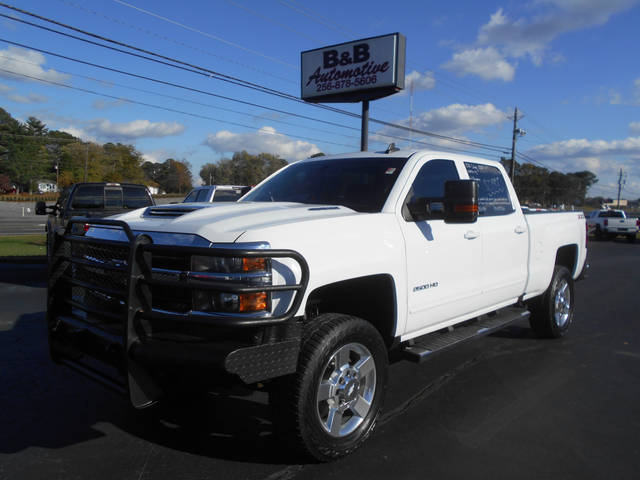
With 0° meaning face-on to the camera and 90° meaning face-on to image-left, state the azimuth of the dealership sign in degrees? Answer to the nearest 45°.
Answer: approximately 45°

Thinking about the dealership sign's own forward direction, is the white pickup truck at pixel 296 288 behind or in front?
in front

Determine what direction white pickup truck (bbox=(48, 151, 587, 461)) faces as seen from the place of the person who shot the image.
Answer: facing the viewer and to the left of the viewer

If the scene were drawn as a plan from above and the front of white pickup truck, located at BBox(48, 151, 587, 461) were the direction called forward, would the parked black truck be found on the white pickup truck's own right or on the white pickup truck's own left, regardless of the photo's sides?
on the white pickup truck's own right

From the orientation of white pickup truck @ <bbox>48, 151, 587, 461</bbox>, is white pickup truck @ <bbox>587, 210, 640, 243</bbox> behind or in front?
behind

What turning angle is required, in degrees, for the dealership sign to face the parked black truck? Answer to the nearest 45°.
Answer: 0° — it already faces it

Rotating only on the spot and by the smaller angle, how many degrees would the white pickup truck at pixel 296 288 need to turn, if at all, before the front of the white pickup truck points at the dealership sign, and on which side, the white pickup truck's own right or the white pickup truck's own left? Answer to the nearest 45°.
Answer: approximately 135° to the white pickup truck's own right

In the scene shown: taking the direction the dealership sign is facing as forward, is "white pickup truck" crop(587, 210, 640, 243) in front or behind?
behind

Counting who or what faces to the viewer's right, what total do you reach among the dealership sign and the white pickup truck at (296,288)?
0
